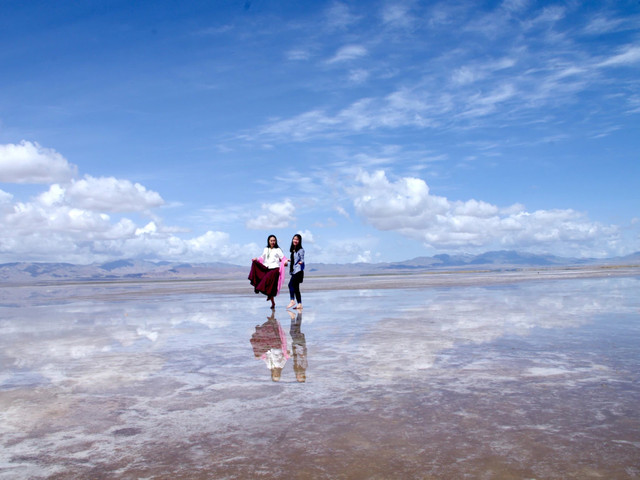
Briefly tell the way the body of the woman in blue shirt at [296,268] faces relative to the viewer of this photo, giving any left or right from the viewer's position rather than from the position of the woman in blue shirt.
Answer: facing the viewer and to the left of the viewer

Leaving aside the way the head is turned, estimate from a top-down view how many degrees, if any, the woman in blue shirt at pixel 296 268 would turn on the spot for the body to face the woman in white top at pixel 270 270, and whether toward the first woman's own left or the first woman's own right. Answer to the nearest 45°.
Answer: approximately 90° to the first woman's own right
